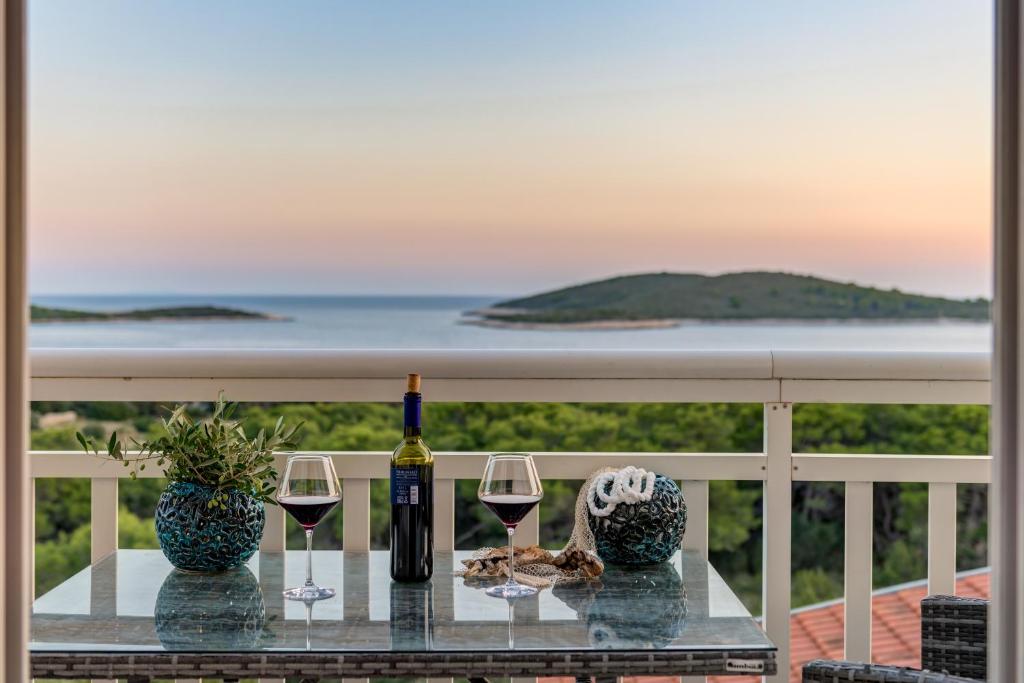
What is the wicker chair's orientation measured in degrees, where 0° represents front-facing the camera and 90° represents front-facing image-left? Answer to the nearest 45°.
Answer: approximately 90°

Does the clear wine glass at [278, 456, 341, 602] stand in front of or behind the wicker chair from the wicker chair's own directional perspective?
in front

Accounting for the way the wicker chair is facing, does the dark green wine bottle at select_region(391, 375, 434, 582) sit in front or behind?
in front

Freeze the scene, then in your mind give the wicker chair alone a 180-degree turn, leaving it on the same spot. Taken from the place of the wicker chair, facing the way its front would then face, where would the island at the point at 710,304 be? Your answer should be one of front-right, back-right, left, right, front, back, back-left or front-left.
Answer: left

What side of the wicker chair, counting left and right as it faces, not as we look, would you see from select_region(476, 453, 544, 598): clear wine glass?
front

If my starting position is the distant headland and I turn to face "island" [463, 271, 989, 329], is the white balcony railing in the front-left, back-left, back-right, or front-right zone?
front-right
